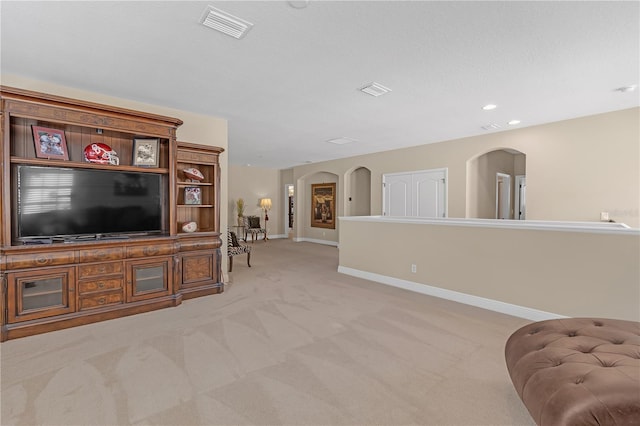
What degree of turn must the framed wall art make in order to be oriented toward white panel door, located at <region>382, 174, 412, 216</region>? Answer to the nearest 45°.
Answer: approximately 90° to its left

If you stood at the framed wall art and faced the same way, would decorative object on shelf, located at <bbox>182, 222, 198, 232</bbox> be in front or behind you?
in front

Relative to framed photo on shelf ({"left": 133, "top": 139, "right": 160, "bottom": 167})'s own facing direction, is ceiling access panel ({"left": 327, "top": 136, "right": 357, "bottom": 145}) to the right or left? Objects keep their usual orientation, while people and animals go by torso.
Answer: on its left

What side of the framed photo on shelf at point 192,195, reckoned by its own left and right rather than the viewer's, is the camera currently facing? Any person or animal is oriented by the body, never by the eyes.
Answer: front

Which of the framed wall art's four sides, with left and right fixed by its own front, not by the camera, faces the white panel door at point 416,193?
left

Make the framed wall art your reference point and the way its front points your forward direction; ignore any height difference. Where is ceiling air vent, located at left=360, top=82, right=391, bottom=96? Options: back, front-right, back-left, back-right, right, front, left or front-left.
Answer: front-left

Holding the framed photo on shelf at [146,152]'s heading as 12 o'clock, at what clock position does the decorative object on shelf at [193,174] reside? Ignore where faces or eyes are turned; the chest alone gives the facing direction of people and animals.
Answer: The decorative object on shelf is roughly at 8 o'clock from the framed photo on shelf.

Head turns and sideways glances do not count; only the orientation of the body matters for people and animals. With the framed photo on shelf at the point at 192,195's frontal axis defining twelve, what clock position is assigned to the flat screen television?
The flat screen television is roughly at 2 o'clock from the framed photo on shelf.

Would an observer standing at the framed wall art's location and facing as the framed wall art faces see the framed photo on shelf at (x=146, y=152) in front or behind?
in front

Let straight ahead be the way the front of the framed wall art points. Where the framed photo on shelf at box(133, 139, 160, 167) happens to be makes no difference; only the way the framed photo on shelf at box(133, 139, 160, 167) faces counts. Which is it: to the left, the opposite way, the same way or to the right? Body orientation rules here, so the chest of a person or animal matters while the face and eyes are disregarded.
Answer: to the left

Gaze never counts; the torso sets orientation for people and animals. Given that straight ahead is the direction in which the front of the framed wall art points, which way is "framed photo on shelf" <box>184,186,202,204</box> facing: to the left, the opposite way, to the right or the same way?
to the left

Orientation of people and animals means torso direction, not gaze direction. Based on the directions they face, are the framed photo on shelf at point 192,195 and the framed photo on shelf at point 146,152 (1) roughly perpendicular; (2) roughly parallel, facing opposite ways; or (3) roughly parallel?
roughly parallel
